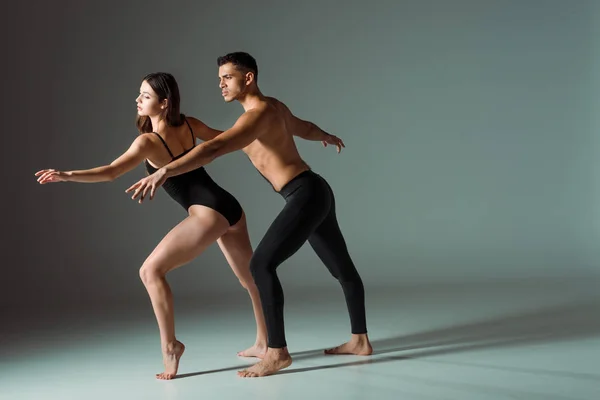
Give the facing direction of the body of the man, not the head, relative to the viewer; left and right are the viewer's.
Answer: facing to the left of the viewer

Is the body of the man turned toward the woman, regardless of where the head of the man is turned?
yes

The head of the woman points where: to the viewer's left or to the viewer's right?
to the viewer's left
